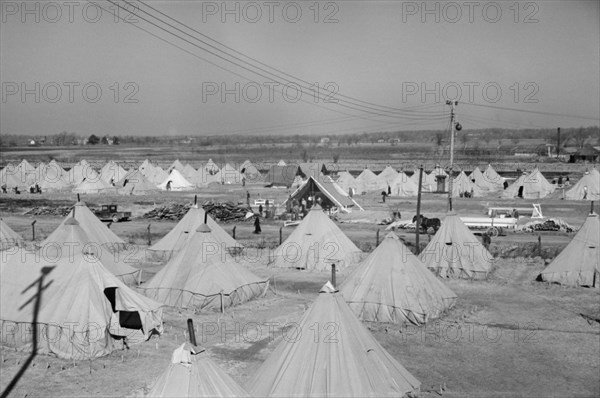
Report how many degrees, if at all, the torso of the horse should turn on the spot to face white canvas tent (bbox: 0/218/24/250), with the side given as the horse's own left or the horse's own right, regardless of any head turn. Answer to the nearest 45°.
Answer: approximately 45° to the horse's own left

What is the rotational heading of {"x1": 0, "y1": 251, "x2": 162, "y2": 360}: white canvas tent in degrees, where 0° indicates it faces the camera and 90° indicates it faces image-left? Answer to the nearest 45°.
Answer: approximately 315°

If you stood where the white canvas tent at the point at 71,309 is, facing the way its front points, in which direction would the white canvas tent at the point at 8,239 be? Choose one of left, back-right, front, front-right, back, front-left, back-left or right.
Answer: back-left

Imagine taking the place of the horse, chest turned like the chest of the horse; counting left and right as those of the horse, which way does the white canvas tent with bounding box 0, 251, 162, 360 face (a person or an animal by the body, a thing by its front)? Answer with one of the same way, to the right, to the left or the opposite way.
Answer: the opposite way

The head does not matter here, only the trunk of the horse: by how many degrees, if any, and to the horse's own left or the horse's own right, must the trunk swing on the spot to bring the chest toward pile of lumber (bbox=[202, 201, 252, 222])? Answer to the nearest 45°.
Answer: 0° — it already faces it

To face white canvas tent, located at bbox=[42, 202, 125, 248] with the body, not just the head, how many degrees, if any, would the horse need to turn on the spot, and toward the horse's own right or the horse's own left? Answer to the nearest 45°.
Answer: approximately 45° to the horse's own left

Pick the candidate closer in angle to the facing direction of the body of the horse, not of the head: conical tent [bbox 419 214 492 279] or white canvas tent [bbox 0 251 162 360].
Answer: the white canvas tent

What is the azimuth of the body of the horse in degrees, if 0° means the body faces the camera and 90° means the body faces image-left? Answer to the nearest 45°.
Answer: approximately 90°

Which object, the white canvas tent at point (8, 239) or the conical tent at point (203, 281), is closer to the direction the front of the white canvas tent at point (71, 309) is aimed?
the conical tent

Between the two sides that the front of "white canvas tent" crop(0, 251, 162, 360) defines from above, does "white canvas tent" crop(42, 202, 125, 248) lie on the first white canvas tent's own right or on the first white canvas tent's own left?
on the first white canvas tent's own left

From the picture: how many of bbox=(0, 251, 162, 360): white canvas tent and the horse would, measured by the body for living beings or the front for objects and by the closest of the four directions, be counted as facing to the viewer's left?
1
